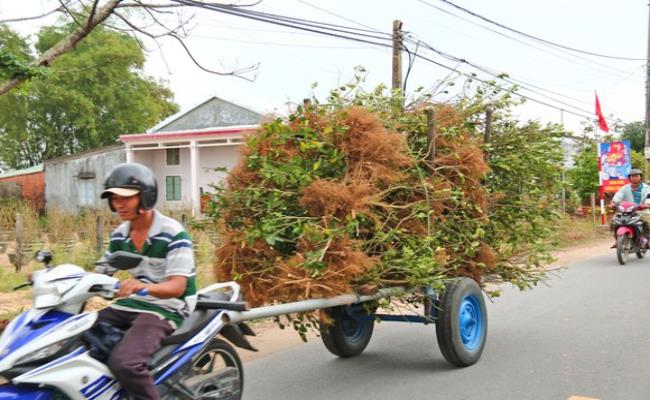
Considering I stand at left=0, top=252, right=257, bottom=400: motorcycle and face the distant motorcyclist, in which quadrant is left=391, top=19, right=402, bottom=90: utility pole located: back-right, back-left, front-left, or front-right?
front-left

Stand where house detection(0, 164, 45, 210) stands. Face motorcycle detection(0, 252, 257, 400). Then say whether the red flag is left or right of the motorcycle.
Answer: left

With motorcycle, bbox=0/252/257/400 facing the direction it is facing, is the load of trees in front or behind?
behind

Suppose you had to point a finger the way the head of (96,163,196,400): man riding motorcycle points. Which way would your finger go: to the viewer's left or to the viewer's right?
to the viewer's left

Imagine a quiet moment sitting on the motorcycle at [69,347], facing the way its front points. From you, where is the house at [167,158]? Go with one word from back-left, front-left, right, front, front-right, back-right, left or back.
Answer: back-right

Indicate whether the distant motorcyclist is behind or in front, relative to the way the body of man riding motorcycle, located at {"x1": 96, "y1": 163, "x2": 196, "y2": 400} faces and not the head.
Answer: behind

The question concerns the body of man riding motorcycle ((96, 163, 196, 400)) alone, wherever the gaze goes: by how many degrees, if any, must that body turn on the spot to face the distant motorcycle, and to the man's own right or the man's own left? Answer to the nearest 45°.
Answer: approximately 180°

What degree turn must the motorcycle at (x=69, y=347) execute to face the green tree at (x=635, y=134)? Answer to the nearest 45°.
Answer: approximately 180°

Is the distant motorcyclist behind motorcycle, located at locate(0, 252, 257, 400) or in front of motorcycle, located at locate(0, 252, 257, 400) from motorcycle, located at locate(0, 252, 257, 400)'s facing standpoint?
behind

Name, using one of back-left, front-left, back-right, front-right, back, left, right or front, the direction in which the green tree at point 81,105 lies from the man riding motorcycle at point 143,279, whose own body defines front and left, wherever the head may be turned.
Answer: back-right

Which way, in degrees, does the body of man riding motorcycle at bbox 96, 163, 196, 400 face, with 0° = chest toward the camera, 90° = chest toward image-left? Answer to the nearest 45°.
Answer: approximately 45°

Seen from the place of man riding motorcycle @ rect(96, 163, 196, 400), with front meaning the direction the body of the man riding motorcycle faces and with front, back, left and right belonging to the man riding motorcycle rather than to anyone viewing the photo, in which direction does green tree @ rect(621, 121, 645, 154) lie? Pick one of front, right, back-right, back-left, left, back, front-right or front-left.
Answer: back

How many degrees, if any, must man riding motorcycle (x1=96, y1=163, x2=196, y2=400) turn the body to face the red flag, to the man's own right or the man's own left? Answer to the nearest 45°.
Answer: approximately 180°
